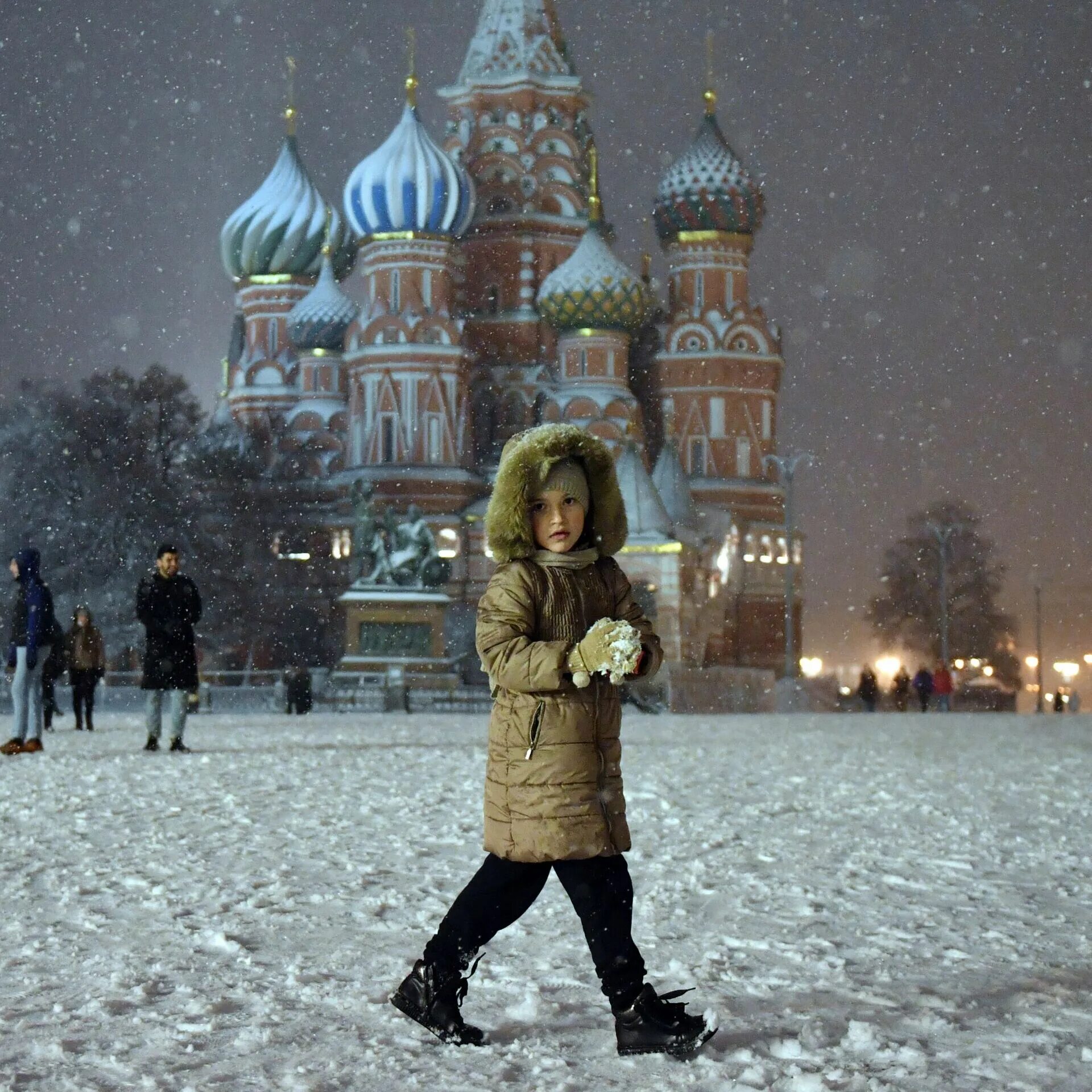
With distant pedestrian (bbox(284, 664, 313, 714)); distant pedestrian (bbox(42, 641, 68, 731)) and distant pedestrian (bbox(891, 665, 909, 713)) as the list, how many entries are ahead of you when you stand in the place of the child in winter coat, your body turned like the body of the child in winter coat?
0

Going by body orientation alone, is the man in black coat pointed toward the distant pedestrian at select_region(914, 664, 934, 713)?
no

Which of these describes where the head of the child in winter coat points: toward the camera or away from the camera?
toward the camera

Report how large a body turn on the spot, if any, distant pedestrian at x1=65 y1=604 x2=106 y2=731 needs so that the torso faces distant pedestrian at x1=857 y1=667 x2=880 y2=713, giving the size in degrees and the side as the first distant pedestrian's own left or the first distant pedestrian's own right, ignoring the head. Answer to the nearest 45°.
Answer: approximately 135° to the first distant pedestrian's own left

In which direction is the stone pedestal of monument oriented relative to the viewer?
toward the camera

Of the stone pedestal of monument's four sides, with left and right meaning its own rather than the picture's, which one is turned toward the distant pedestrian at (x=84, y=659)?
front

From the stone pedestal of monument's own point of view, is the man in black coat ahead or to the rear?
ahead

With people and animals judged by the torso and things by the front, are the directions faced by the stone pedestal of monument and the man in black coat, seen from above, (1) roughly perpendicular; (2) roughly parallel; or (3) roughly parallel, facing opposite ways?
roughly parallel

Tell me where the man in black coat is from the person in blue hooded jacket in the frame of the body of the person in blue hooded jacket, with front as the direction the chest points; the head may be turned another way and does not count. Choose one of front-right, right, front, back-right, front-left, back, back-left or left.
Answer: back-left

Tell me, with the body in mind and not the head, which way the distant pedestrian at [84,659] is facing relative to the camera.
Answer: toward the camera

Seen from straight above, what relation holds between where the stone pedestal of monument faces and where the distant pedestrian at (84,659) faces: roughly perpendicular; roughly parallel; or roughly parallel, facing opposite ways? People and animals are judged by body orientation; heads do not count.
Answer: roughly parallel

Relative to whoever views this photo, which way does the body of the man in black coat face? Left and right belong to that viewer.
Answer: facing the viewer

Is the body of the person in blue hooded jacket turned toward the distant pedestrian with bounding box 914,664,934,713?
no
